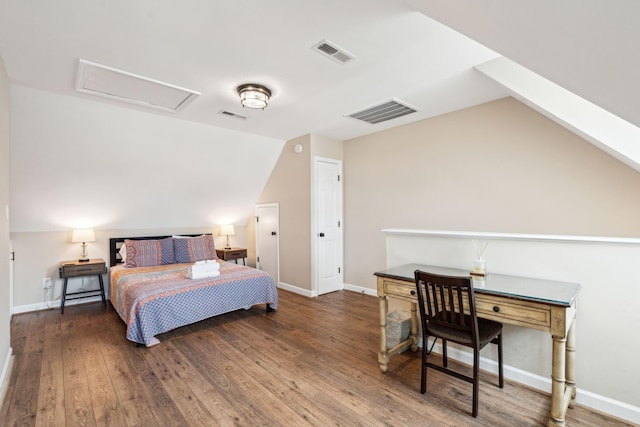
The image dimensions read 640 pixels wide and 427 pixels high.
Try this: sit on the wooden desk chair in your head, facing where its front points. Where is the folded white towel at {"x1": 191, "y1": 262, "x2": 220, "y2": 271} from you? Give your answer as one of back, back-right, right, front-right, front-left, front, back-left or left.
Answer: back-left

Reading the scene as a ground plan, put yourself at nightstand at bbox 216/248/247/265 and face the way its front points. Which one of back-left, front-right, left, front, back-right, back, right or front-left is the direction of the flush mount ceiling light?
front-right

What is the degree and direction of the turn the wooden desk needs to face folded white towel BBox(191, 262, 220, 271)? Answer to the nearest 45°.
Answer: approximately 45° to its right

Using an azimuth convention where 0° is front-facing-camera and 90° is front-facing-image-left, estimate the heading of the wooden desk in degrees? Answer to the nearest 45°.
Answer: approximately 45°

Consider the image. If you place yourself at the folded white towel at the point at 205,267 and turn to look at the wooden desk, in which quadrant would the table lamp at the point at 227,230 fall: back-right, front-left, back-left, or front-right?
back-left

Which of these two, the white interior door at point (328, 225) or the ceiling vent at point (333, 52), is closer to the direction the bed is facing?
the ceiling vent

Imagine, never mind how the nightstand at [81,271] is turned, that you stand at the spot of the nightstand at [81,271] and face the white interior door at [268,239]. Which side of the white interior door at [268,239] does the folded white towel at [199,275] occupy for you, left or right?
right

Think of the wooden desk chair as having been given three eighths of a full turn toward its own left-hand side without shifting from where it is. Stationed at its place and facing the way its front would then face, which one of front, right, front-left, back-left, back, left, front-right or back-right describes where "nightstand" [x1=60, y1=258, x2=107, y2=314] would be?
front

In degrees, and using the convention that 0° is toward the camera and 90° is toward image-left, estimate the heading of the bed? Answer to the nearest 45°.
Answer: approximately 315°

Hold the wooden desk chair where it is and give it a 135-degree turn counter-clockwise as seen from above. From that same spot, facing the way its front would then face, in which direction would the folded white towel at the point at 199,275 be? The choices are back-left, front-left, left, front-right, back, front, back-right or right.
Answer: front

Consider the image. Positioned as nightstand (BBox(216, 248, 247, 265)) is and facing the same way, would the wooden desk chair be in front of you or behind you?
in front

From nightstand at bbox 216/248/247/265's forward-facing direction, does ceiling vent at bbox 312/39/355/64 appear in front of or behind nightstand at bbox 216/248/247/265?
in front
